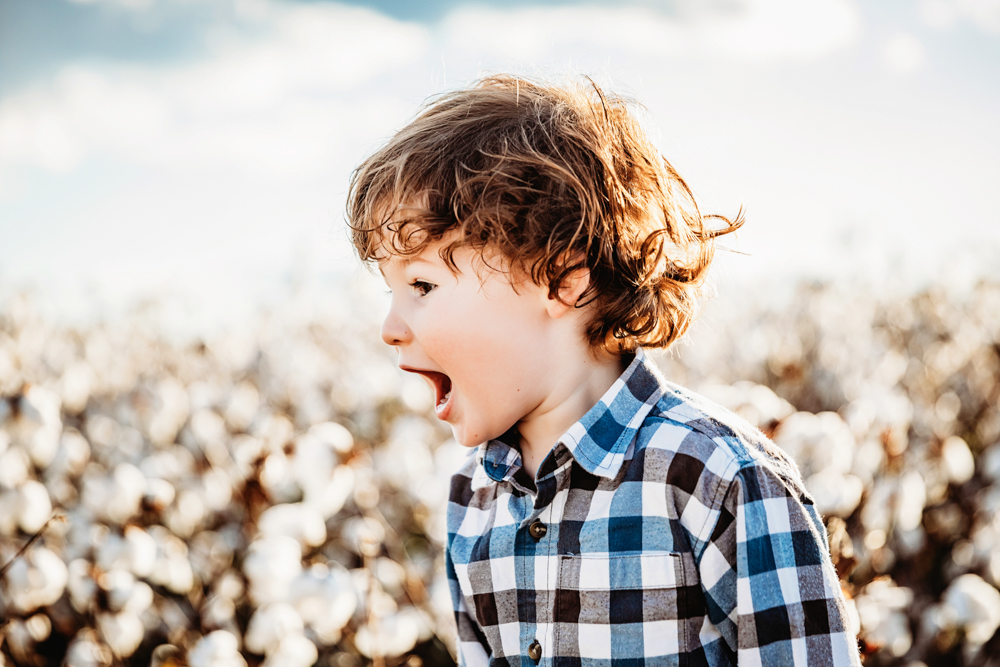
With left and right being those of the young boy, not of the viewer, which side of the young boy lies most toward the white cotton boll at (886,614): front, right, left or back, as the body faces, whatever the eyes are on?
back

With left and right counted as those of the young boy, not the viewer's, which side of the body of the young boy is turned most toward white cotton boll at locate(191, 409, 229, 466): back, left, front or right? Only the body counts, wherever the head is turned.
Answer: right

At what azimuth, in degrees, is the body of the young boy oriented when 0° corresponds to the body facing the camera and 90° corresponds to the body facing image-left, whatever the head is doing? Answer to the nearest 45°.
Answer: approximately 45°

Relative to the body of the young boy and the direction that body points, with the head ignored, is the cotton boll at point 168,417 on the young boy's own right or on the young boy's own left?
on the young boy's own right

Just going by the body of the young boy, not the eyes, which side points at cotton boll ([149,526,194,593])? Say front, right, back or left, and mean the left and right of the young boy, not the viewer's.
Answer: right

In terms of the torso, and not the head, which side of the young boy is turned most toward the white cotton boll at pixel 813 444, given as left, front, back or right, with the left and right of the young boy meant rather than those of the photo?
back

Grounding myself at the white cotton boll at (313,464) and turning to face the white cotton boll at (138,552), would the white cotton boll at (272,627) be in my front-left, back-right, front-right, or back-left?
front-left

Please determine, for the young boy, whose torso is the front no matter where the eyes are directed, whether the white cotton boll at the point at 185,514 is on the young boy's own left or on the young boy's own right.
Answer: on the young boy's own right

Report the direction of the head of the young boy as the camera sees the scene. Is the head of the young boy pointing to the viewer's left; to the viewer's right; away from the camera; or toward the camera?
to the viewer's left

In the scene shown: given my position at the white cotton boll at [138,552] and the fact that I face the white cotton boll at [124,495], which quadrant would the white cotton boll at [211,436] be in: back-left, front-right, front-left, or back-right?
front-right

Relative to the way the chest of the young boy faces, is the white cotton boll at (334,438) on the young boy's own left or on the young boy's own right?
on the young boy's own right
